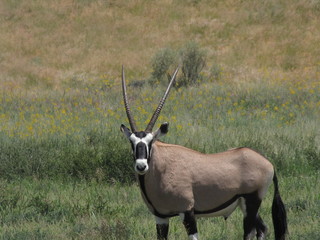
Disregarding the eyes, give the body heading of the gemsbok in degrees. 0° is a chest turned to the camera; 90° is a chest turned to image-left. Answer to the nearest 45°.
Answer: approximately 90°

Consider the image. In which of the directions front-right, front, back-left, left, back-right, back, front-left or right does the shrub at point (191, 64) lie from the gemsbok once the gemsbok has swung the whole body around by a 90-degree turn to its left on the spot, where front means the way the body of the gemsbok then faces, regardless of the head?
back

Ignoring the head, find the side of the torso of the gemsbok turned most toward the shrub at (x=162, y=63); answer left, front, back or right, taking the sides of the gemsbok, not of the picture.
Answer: right
